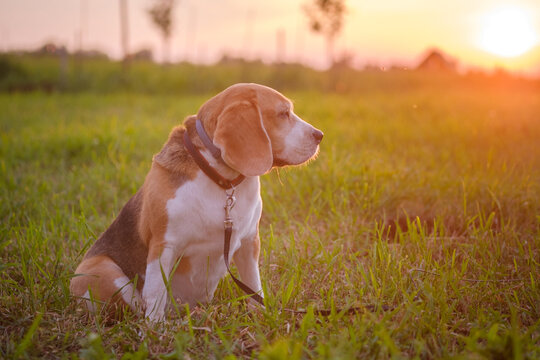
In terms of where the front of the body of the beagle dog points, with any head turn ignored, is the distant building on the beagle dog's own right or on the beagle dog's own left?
on the beagle dog's own left

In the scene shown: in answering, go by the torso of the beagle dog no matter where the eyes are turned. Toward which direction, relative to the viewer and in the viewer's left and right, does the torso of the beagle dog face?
facing the viewer and to the right of the viewer
